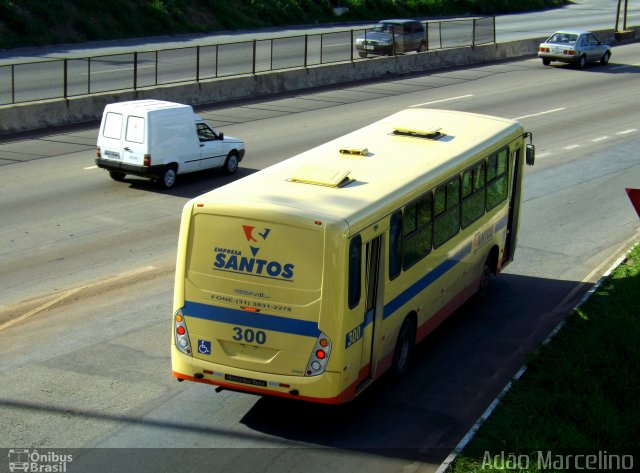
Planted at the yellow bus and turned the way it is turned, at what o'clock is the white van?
The white van is roughly at 10 o'clock from the yellow bus.

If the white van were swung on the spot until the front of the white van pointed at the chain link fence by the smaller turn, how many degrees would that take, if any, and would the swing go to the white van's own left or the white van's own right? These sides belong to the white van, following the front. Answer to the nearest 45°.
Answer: approximately 45° to the white van's own left

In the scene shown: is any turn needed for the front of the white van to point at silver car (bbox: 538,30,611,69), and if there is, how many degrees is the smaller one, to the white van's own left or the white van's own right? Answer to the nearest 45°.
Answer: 0° — it already faces it

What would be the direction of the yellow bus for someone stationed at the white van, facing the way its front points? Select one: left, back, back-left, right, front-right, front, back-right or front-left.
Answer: back-right

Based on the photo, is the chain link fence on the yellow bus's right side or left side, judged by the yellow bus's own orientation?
on its left

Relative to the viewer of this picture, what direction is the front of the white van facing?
facing away from the viewer and to the right of the viewer

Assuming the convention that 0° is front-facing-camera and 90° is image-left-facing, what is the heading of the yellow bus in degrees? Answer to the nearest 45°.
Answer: approximately 225°

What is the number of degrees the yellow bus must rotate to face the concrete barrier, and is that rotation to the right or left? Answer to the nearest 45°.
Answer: approximately 45° to its left
